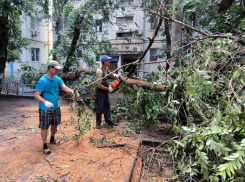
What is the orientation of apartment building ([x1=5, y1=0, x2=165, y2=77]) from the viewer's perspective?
toward the camera

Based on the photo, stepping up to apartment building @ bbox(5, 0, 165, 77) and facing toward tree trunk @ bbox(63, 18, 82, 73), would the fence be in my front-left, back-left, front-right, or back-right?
front-right

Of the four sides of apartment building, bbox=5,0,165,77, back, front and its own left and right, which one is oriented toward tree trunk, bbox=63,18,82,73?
front

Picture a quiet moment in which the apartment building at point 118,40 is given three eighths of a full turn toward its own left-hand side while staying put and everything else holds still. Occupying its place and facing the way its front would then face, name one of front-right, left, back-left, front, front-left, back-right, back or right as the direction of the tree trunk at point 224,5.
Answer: back-right

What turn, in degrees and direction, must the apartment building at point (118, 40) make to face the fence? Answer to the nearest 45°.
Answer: approximately 45° to its right

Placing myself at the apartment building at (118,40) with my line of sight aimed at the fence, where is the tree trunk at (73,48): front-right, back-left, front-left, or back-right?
front-left
